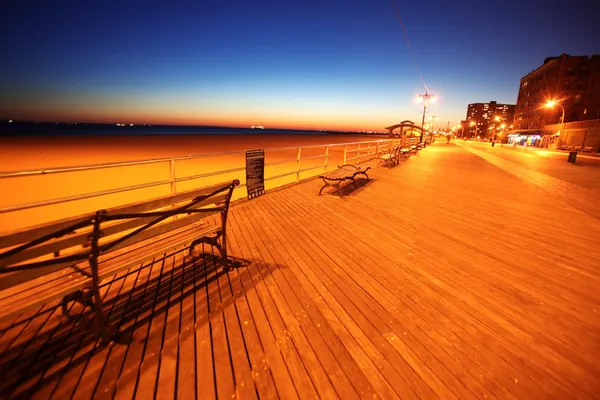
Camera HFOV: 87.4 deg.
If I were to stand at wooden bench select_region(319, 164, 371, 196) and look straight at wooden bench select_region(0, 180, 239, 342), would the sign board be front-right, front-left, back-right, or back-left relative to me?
front-right

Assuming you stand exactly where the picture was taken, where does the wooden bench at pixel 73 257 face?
facing away from the viewer and to the left of the viewer

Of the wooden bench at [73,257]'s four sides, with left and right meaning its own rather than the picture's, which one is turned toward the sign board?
right

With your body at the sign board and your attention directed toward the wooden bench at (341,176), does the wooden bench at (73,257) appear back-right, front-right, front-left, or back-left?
back-right

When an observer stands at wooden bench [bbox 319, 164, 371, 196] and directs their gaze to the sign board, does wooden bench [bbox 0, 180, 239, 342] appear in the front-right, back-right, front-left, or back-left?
front-left

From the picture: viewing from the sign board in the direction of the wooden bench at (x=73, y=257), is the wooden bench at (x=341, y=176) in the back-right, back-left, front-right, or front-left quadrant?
back-left

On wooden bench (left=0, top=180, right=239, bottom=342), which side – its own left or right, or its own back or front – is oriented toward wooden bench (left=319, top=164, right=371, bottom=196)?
right
